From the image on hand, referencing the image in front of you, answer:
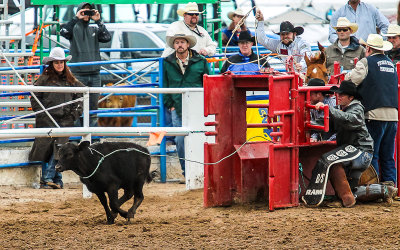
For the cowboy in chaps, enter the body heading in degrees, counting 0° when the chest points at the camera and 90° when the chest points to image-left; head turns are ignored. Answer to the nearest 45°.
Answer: approximately 90°

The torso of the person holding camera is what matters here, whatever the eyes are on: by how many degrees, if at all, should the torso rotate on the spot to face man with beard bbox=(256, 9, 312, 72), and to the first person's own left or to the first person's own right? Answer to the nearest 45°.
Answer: approximately 45° to the first person's own left

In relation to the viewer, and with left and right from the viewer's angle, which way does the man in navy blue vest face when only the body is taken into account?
facing away from the viewer and to the left of the viewer

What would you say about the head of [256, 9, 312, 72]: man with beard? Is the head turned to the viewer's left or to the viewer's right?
to the viewer's left

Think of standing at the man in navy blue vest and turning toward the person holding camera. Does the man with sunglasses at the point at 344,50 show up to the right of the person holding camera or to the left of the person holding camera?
right

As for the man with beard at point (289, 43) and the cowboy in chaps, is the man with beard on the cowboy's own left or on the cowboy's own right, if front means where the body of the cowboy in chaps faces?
on the cowboy's own right
